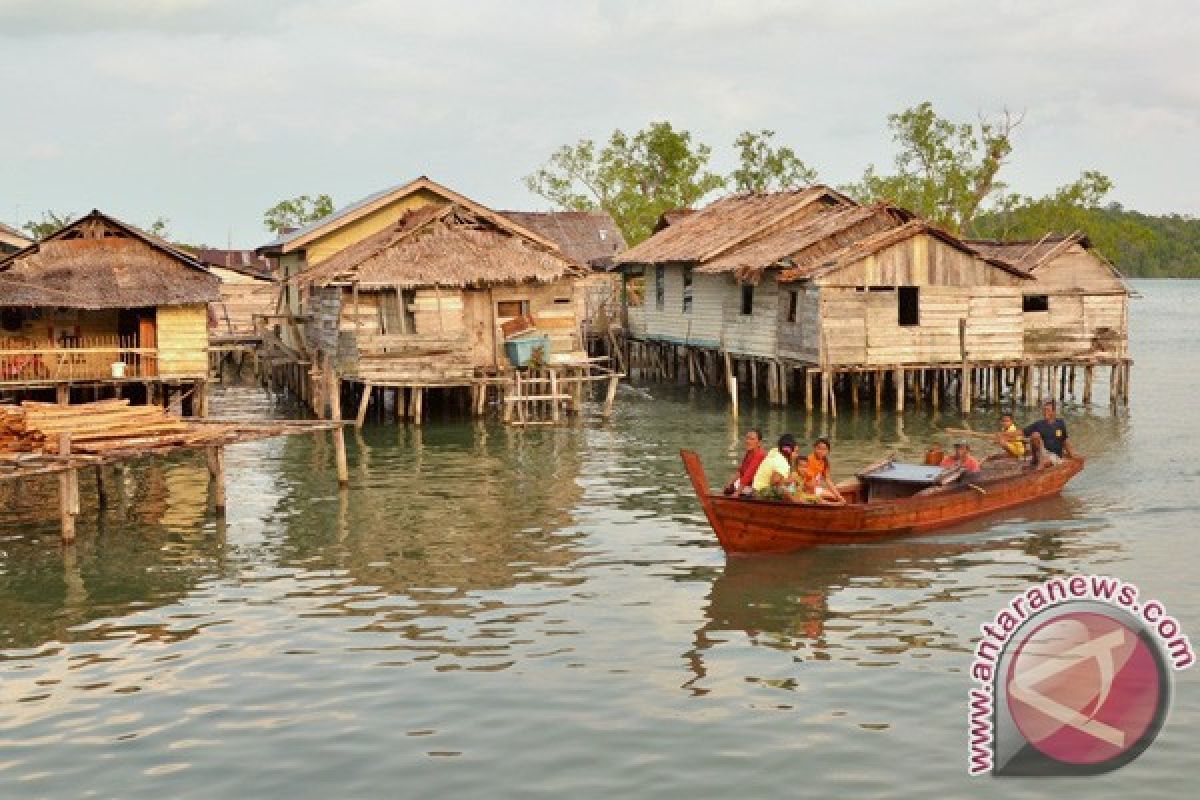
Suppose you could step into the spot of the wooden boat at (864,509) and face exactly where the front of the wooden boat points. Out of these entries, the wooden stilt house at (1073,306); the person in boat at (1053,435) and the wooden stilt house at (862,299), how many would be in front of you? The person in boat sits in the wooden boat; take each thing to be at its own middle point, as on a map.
0

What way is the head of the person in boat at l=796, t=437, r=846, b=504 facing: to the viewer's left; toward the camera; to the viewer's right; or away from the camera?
toward the camera

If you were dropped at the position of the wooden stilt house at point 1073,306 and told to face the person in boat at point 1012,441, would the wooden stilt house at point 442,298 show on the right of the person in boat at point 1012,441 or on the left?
right

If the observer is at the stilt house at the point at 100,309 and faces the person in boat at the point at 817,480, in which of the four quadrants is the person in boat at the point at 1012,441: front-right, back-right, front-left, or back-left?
front-left

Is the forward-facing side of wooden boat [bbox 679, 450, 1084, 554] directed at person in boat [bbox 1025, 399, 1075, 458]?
no

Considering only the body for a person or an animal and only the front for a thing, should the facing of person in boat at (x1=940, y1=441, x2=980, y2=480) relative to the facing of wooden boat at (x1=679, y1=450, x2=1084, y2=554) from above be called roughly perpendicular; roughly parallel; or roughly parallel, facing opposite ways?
roughly parallel

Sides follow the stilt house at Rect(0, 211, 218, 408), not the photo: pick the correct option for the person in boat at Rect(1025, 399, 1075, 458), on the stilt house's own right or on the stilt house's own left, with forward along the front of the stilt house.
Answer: on the stilt house's own left

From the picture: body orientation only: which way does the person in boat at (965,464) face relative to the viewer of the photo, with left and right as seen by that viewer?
facing the viewer and to the left of the viewer

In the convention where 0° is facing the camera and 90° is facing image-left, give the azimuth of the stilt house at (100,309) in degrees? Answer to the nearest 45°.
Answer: approximately 0°

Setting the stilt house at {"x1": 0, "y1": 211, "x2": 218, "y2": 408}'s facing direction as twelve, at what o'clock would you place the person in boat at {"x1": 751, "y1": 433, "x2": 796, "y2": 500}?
The person in boat is roughly at 11 o'clock from the stilt house.

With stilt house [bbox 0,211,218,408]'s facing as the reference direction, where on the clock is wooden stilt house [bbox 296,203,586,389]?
The wooden stilt house is roughly at 9 o'clock from the stilt house.

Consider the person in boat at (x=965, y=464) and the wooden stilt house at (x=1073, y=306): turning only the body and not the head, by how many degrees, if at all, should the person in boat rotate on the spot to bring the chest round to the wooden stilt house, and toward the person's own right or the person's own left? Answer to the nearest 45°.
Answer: approximately 135° to the person's own right

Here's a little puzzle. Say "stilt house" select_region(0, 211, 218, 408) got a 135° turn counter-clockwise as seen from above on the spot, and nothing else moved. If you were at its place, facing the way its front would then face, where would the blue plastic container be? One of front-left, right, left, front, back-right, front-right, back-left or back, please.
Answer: front-right
